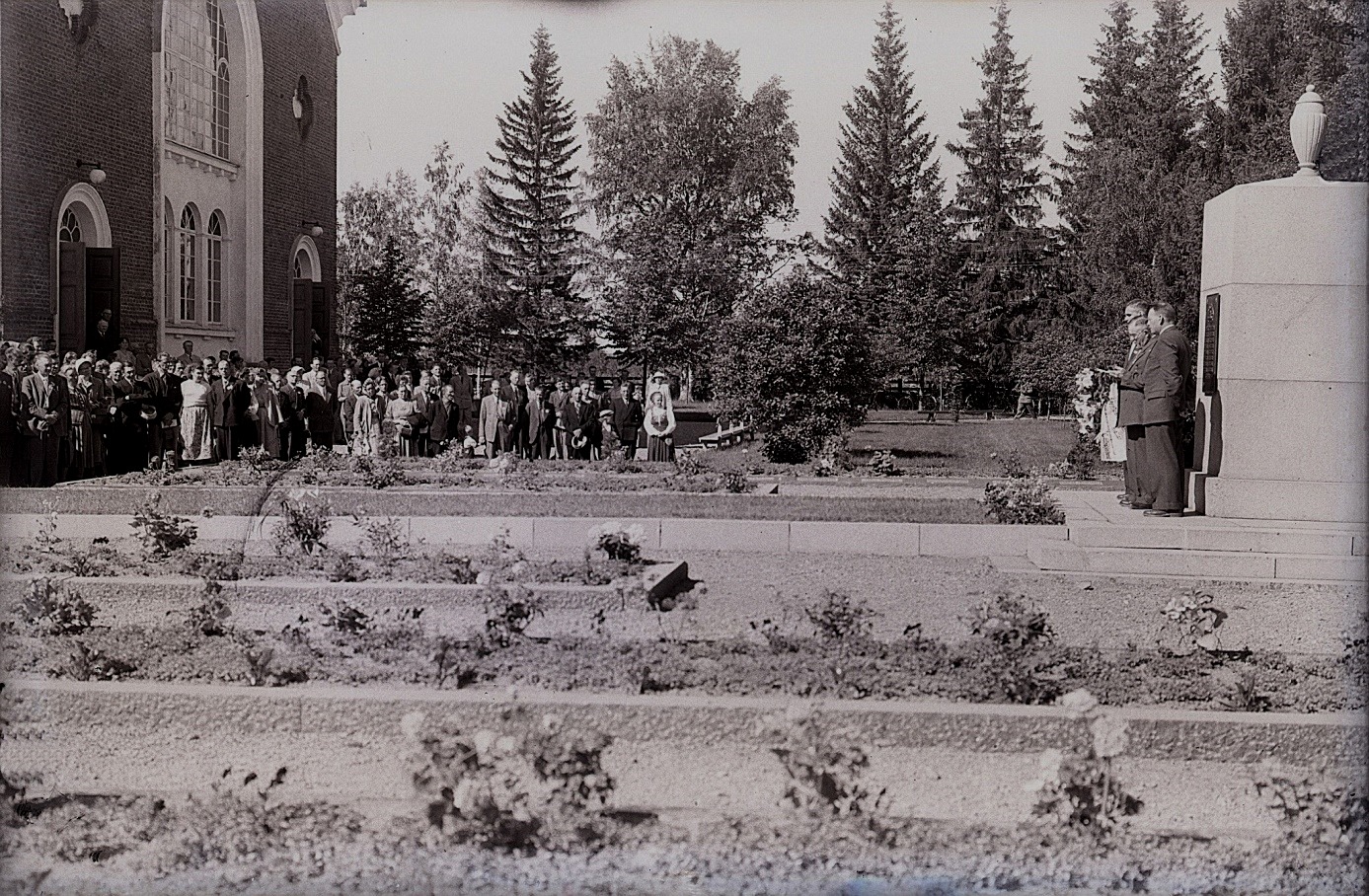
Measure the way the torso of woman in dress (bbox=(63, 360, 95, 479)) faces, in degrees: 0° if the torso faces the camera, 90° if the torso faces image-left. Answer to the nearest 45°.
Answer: approximately 315°

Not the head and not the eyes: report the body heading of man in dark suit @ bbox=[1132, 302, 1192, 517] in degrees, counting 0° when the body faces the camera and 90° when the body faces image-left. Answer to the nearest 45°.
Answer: approximately 90°

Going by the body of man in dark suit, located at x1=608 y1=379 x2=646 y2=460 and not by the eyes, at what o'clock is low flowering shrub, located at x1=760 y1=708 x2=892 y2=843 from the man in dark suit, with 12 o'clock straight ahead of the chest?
The low flowering shrub is roughly at 12 o'clock from the man in dark suit.

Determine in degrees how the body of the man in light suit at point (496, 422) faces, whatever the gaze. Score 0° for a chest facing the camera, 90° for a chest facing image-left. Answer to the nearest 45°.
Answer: approximately 0°

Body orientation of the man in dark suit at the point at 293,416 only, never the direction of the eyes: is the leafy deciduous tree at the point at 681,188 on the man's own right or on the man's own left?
on the man's own left

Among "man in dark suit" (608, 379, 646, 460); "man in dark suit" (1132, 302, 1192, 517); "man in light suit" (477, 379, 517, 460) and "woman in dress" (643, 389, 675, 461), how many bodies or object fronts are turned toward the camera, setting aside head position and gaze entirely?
3

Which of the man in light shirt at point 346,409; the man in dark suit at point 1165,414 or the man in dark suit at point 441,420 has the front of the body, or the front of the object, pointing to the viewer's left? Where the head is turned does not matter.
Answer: the man in dark suit at point 1165,414

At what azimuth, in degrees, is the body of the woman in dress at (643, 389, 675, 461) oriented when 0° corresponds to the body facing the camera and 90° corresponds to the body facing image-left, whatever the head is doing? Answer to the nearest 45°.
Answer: approximately 0°

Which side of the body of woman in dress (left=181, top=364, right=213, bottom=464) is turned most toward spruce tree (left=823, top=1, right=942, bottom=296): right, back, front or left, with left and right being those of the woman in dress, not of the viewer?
left

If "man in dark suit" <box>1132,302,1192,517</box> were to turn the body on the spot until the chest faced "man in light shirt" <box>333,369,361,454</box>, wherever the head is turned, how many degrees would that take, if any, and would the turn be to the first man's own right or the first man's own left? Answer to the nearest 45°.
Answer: approximately 45° to the first man's own right
